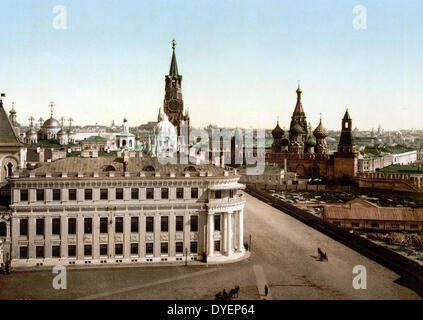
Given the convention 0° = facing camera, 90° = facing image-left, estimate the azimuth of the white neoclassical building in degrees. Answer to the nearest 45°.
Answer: approximately 315°
